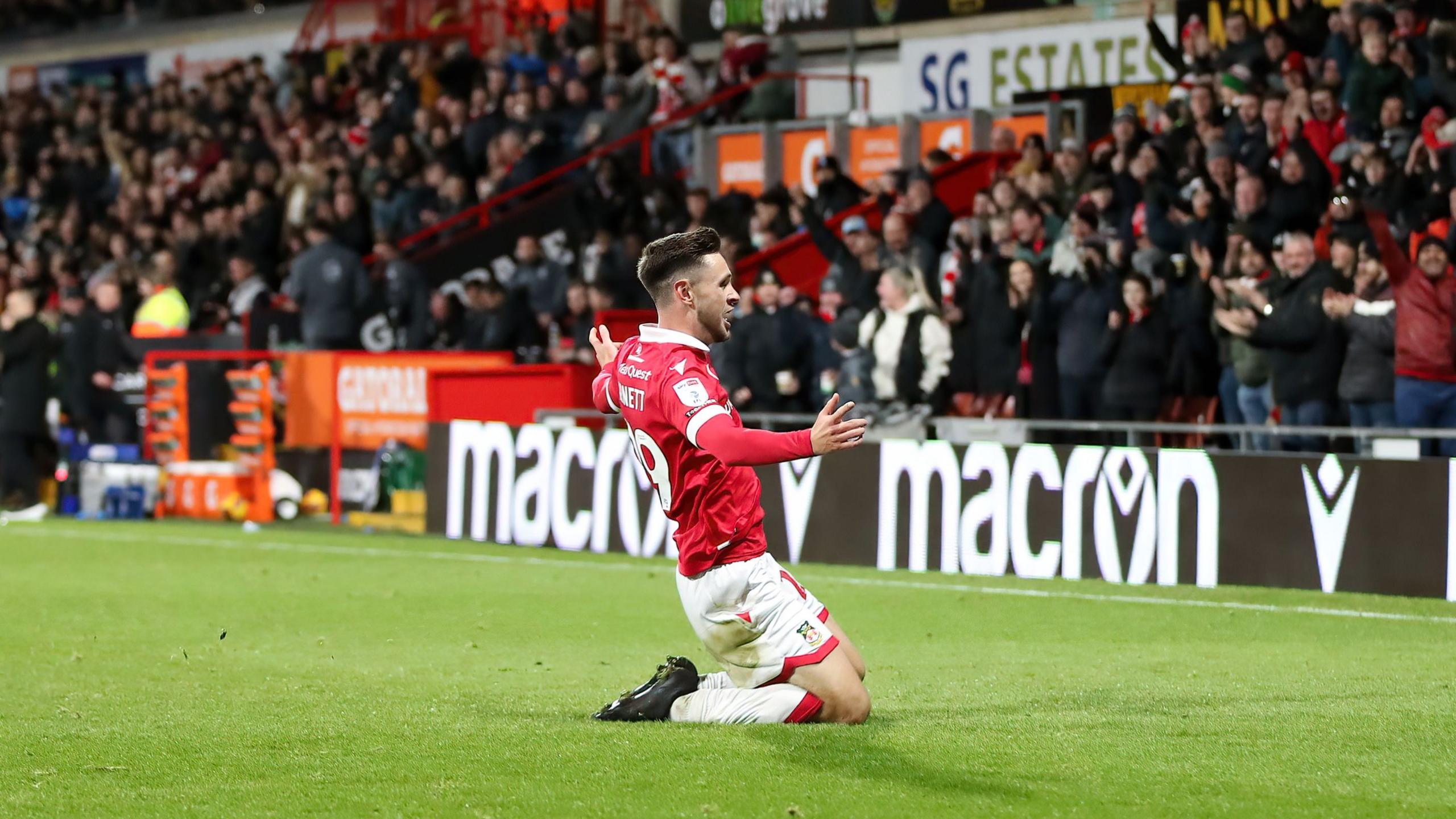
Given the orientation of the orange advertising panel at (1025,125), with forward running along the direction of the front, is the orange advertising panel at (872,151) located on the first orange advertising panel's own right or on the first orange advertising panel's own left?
on the first orange advertising panel's own right

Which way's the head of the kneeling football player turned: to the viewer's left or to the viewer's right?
to the viewer's right

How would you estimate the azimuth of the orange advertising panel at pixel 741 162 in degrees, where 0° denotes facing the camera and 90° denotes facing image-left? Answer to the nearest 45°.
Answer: approximately 0°

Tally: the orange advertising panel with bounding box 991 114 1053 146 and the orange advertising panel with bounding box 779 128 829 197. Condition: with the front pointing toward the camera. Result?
2

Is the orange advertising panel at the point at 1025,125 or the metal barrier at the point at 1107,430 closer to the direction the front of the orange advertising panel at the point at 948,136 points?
the metal barrier

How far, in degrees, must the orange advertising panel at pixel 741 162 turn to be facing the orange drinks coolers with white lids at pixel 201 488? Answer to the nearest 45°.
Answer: approximately 45° to its right

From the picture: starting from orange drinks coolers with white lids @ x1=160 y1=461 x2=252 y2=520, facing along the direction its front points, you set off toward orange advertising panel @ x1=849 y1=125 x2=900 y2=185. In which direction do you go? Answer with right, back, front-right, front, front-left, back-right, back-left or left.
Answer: left

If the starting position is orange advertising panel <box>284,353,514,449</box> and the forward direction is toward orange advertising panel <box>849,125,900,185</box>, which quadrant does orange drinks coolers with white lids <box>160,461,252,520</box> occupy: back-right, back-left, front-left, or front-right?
back-left

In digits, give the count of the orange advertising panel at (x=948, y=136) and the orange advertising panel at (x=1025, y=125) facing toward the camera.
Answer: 2
